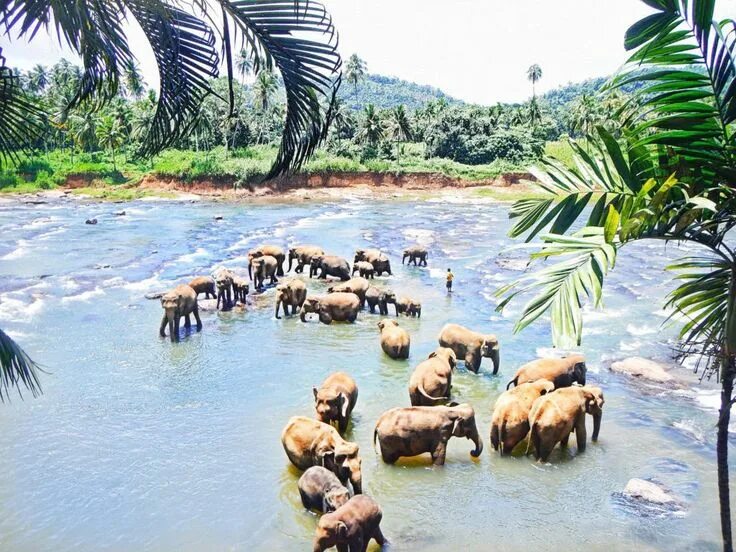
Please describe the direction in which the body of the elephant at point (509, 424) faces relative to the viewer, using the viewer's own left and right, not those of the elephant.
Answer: facing away from the viewer and to the right of the viewer

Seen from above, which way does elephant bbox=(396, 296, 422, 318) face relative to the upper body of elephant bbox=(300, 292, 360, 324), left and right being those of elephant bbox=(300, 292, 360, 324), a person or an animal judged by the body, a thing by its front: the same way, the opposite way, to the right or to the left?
the opposite way

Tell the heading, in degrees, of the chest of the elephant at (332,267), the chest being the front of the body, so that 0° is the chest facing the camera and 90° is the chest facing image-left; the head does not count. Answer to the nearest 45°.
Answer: approximately 90°

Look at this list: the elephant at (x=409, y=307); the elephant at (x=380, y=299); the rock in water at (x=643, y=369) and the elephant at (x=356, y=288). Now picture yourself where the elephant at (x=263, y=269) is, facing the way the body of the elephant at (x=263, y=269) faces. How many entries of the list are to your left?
4

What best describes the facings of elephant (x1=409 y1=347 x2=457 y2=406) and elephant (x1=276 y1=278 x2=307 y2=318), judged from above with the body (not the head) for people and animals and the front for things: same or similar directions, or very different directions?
very different directions

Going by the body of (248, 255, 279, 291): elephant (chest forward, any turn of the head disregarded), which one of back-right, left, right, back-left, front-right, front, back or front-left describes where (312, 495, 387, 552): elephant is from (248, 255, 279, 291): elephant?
front-left

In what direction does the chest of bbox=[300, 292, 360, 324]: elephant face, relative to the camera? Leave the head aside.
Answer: to the viewer's left

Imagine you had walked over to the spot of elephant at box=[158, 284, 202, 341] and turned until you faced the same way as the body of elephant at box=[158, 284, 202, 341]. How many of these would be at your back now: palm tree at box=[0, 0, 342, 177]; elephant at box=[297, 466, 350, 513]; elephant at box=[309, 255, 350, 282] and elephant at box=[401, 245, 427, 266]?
2

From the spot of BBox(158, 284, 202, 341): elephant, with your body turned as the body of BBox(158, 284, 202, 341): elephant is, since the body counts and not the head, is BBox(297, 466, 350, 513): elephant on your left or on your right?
on your left

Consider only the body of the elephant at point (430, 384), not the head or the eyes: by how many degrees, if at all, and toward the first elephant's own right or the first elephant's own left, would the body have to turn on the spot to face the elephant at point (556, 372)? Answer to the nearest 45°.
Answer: approximately 45° to the first elephant's own right
